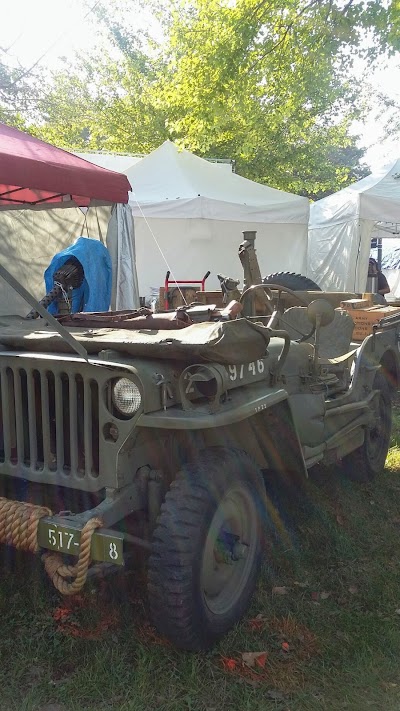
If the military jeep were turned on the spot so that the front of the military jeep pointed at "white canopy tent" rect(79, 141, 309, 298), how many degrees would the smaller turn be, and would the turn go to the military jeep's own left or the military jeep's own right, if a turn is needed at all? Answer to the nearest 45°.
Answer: approximately 135° to the military jeep's own right

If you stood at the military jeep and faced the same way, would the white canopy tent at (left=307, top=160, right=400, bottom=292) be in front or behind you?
behind

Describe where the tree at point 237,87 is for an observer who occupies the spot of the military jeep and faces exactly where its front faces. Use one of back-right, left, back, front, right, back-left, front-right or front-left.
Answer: back-right

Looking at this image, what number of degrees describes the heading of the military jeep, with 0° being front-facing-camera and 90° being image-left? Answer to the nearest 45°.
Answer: approximately 45°

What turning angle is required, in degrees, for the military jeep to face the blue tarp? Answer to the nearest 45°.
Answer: approximately 135° to its right
